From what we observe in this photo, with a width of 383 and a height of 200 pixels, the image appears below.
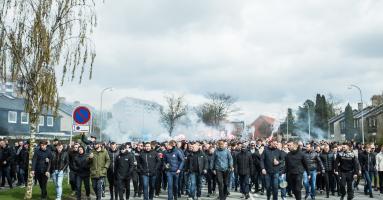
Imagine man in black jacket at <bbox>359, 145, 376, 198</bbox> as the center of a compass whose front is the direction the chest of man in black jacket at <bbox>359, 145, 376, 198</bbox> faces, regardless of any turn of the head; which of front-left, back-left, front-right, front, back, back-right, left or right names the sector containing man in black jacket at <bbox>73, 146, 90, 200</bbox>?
front-right

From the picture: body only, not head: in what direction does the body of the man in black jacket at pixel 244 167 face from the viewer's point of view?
toward the camera

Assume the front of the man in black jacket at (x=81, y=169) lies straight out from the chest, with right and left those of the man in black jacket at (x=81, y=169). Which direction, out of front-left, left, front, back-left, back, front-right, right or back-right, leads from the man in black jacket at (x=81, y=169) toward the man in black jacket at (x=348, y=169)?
left

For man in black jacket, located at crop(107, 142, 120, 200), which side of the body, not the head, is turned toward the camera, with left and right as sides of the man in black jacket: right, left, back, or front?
front

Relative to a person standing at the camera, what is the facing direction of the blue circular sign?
facing the viewer

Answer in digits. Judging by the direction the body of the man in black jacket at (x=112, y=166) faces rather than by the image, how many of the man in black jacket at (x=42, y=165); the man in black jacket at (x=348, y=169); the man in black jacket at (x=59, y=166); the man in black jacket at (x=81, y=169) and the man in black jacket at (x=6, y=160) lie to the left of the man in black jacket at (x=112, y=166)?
1

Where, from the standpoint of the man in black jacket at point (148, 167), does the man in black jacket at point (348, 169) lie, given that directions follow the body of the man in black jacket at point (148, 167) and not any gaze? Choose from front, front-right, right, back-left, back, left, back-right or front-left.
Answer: left

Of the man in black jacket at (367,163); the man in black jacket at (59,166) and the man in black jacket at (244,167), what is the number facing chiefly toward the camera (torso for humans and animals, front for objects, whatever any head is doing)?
3
